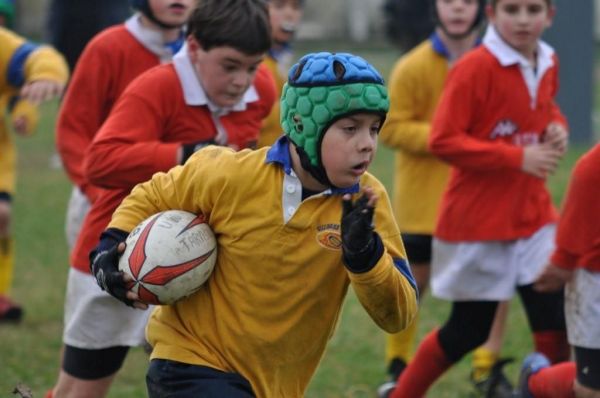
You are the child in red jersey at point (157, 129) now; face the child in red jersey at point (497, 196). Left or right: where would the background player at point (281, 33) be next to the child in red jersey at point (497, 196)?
left

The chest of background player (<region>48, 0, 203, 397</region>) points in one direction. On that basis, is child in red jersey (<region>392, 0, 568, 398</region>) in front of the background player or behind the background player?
in front

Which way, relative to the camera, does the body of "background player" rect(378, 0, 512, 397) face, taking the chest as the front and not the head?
toward the camera
